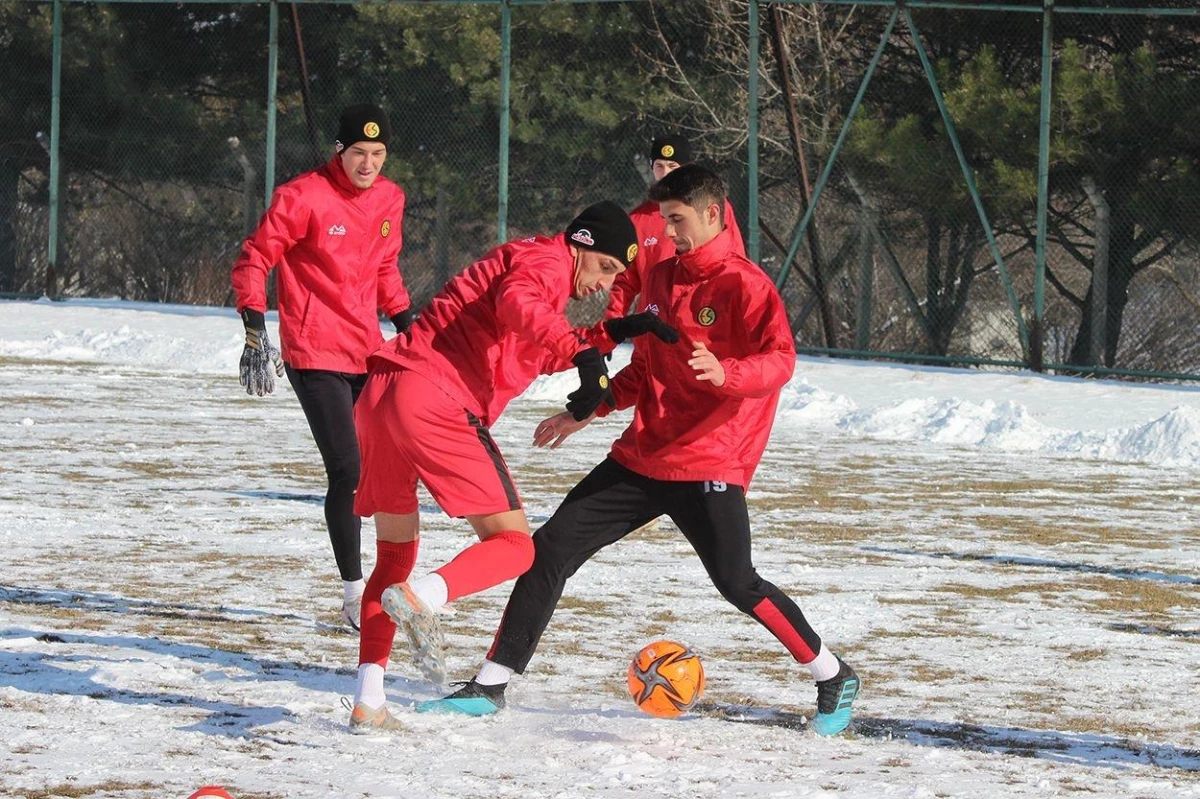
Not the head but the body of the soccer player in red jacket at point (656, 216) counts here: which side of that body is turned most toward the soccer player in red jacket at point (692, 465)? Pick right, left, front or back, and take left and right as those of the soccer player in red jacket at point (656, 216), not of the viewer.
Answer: front

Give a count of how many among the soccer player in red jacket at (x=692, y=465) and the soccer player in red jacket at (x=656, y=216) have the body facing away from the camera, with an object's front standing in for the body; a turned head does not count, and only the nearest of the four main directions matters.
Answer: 0

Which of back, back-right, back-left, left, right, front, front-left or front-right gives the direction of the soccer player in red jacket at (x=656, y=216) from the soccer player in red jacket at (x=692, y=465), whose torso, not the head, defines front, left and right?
back-right

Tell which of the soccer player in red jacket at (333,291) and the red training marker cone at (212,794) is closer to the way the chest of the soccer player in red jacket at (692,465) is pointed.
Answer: the red training marker cone

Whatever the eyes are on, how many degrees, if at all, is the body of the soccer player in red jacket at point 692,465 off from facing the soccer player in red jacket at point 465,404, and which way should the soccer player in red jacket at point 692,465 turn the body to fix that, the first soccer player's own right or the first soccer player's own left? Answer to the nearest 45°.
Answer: approximately 45° to the first soccer player's own right

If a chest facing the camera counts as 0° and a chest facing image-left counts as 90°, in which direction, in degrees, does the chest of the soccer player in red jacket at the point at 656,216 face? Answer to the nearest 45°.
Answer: approximately 0°
